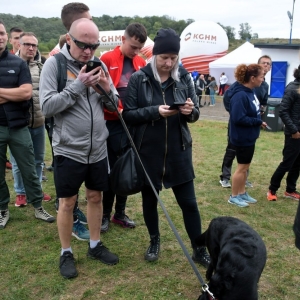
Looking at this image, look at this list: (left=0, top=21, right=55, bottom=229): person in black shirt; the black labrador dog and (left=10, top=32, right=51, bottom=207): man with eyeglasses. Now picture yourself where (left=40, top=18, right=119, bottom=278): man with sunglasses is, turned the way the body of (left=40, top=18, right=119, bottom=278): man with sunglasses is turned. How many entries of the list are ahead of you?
1

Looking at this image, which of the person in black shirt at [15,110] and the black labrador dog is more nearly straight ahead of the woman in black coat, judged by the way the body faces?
the black labrador dog

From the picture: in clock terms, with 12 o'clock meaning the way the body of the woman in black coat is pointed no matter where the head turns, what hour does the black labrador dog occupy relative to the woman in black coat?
The black labrador dog is roughly at 11 o'clock from the woman in black coat.

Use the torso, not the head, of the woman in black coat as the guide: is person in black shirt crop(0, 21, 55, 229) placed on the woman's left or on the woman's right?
on the woman's right

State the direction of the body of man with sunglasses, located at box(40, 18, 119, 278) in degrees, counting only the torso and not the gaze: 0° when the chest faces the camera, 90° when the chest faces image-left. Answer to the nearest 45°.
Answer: approximately 315°

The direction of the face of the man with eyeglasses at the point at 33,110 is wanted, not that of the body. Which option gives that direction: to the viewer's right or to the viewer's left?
to the viewer's right

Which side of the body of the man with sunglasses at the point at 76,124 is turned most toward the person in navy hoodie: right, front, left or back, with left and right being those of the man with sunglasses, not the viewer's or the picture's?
left
